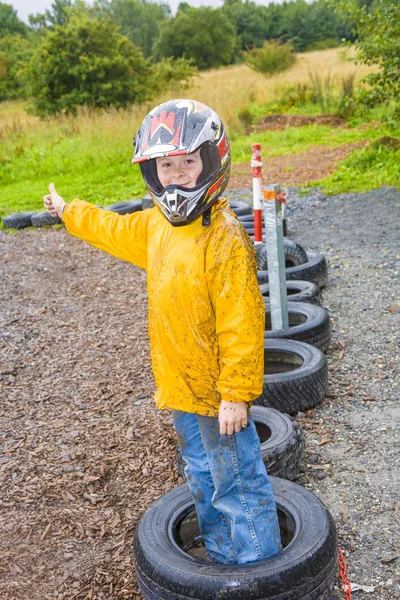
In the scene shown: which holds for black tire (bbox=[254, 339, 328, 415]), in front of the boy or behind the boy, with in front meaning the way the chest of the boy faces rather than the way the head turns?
behind

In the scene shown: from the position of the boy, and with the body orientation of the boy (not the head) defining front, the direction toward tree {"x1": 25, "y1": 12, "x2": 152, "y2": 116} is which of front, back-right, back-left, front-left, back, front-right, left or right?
back-right

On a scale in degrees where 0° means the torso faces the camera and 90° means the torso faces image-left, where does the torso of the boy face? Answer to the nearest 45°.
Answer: approximately 45°

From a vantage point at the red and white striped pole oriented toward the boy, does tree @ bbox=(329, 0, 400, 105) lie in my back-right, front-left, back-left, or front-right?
back-left

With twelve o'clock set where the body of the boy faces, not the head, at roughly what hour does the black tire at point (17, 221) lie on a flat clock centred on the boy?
The black tire is roughly at 4 o'clock from the boy.

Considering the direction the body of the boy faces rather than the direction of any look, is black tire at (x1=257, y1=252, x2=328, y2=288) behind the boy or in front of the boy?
behind

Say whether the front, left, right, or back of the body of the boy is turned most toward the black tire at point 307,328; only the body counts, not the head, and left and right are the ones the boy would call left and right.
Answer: back

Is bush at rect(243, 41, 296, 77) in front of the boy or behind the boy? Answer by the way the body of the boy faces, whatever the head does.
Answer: behind

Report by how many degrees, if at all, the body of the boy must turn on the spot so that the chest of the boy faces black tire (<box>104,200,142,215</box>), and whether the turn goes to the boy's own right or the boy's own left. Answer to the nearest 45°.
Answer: approximately 135° to the boy's own right

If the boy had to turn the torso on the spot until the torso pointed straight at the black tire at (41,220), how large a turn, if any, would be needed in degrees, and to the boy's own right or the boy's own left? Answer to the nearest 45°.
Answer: approximately 135° to the boy's own right

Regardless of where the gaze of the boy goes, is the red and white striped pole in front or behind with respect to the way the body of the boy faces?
behind
